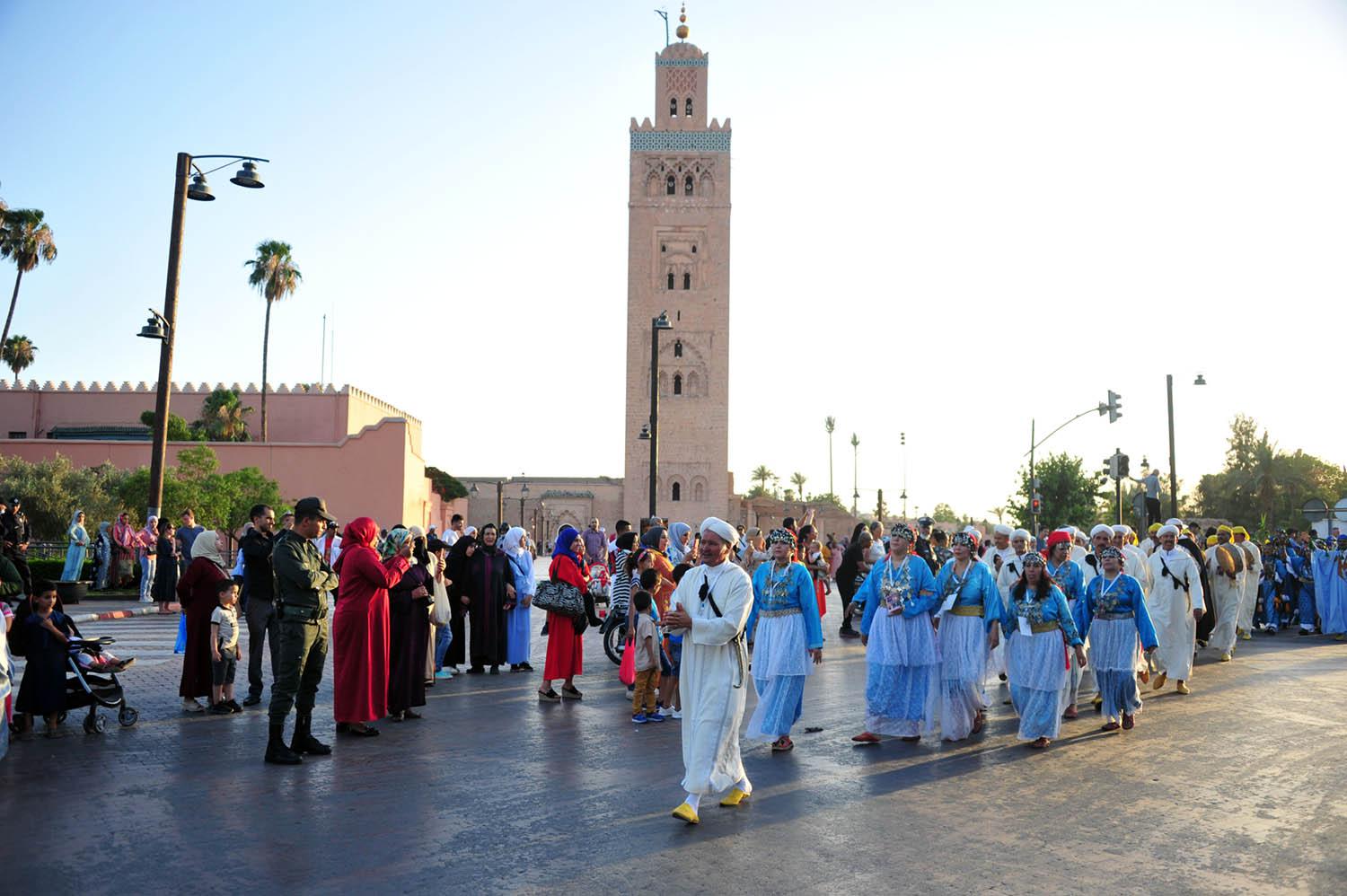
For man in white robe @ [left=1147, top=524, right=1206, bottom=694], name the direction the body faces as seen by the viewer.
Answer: toward the camera

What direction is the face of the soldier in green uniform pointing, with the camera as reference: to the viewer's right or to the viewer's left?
to the viewer's right

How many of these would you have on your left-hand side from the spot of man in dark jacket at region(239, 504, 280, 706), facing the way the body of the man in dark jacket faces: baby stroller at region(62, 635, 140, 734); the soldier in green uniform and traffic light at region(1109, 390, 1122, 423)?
1

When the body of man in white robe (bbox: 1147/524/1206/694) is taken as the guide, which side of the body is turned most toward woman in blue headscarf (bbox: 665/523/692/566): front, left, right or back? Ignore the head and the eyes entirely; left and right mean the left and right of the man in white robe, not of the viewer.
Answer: right

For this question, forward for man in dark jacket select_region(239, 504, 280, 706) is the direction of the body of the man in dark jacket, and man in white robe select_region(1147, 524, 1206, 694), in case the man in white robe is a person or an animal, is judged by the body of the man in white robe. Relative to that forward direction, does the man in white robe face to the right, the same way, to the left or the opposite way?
to the right

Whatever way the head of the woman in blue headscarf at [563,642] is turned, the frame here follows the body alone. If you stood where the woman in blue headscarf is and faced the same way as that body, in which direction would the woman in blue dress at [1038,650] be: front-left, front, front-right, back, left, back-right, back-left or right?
front-right

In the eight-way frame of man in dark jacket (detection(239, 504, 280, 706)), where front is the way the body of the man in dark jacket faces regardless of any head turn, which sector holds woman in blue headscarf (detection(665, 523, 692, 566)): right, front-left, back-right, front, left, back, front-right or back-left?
left

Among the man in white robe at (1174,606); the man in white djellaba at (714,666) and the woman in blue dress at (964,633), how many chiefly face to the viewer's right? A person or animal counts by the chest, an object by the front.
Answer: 0

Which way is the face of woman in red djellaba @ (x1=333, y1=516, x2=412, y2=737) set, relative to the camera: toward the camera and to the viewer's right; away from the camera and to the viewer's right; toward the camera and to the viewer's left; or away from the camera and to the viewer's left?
away from the camera and to the viewer's right

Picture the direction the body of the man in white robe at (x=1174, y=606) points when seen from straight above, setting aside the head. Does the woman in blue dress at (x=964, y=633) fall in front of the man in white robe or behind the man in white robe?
in front

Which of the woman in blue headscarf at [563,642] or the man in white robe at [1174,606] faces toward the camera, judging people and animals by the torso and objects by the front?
the man in white robe

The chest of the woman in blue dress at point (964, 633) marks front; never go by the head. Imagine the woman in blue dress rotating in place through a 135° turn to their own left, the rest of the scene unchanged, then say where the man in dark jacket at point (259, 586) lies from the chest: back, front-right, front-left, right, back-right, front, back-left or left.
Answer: back

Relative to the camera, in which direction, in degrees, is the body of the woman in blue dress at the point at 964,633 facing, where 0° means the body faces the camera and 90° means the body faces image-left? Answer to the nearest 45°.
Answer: approximately 45°
